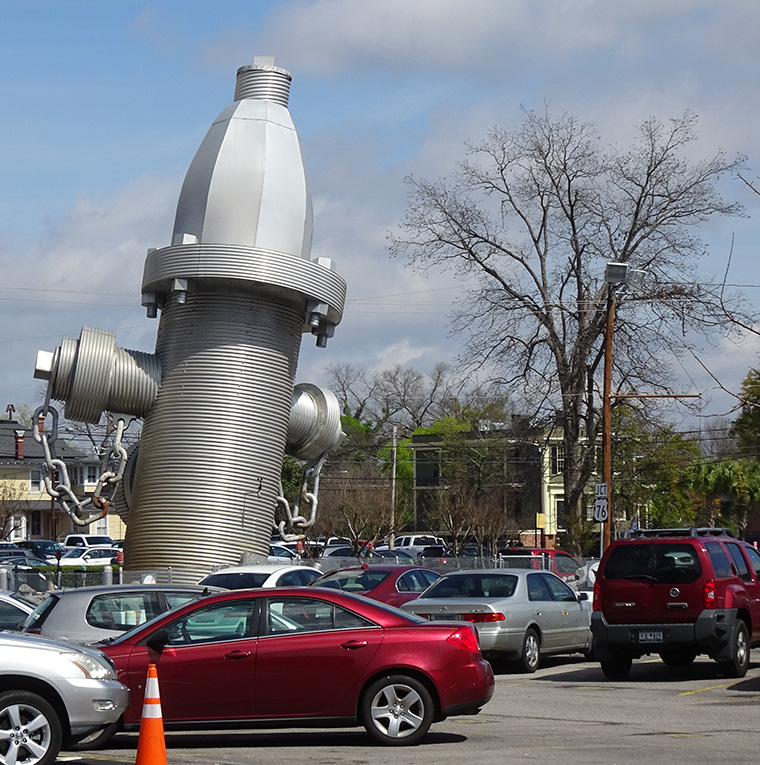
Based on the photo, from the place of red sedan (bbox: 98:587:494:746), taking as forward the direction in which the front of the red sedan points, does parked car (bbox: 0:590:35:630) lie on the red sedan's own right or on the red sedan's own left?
on the red sedan's own right

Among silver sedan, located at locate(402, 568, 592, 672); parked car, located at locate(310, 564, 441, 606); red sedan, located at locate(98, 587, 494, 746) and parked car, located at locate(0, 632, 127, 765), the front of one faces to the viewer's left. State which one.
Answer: the red sedan

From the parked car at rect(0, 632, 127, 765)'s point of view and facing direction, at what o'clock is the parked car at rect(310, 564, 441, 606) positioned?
the parked car at rect(310, 564, 441, 606) is roughly at 10 o'clock from the parked car at rect(0, 632, 127, 765).

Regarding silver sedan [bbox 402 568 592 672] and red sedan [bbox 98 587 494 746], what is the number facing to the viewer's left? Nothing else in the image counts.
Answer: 1

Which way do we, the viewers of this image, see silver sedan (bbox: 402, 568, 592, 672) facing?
facing away from the viewer and to the right of the viewer

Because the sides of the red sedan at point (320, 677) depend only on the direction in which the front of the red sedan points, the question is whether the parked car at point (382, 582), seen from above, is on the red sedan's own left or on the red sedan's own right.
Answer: on the red sedan's own right

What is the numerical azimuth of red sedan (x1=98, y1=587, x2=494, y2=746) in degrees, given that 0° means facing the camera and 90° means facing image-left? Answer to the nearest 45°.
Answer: approximately 90°

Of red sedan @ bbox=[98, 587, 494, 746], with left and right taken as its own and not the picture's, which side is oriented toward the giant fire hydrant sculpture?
right

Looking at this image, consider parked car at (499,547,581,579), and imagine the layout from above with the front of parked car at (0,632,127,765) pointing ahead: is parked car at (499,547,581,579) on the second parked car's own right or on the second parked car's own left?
on the second parked car's own left

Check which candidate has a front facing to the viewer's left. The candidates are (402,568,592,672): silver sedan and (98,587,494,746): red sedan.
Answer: the red sedan
